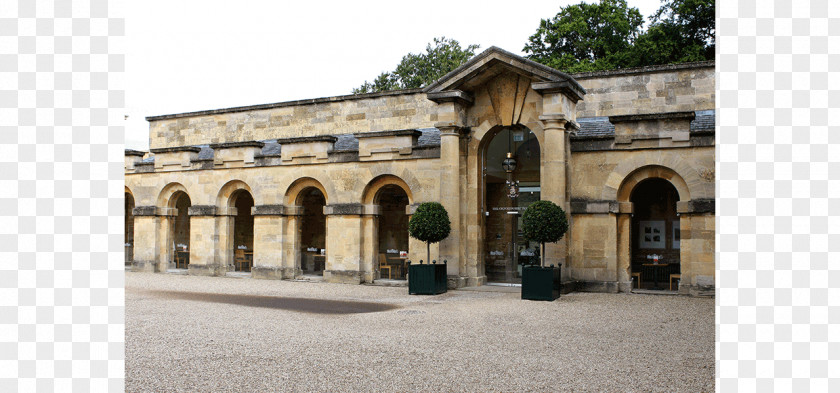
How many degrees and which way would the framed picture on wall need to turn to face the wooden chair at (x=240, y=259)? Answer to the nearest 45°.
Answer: approximately 90° to its right

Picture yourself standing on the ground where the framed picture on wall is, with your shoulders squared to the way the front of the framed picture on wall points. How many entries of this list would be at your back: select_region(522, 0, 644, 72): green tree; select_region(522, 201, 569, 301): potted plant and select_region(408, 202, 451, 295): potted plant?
1

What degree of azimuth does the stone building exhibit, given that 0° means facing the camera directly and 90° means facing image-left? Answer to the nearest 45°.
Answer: approximately 45°

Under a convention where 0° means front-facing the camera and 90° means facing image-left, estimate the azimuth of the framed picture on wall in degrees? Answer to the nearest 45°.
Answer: approximately 0°

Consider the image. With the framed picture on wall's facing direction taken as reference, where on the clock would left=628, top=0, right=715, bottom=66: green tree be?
The green tree is roughly at 6 o'clock from the framed picture on wall.

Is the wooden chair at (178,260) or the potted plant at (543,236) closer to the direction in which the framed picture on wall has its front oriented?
the potted plant

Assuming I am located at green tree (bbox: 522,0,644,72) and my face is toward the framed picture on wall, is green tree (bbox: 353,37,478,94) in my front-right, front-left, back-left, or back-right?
back-right

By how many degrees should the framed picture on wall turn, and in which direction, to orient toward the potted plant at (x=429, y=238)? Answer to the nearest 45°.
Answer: approximately 45° to its right

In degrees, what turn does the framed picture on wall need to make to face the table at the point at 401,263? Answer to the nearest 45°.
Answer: approximately 90° to its right

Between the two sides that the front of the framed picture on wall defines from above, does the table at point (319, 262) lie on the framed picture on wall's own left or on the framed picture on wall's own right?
on the framed picture on wall's own right

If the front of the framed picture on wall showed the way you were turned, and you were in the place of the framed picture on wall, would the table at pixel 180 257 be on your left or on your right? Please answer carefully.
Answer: on your right
